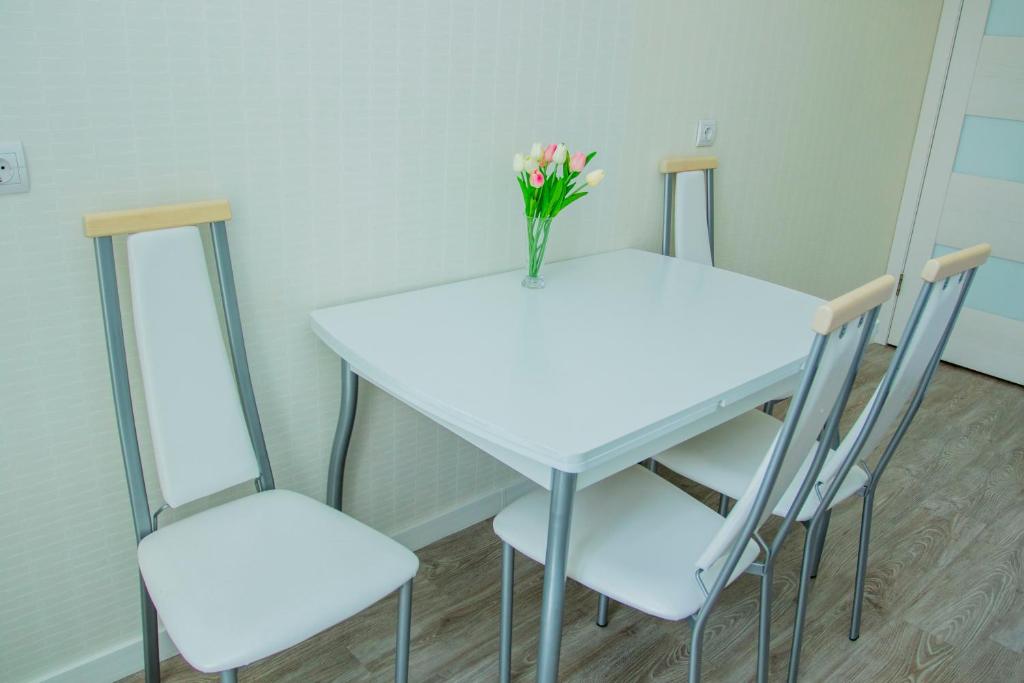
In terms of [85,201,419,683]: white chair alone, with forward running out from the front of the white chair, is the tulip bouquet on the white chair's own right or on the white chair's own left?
on the white chair's own left

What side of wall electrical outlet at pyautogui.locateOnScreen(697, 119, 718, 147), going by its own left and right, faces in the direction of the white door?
left

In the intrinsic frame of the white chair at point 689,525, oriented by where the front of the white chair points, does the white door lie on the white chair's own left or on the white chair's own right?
on the white chair's own right

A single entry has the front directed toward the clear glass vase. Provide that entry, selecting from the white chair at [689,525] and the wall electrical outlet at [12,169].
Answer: the white chair

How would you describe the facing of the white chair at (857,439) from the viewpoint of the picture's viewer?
facing away from the viewer and to the left of the viewer

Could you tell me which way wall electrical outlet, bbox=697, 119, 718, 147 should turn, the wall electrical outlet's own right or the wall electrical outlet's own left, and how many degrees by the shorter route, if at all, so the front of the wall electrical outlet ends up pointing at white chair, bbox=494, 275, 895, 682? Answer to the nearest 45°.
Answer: approximately 45° to the wall electrical outlet's own right

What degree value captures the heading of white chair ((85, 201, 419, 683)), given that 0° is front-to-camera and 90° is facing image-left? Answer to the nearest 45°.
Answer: approximately 315°

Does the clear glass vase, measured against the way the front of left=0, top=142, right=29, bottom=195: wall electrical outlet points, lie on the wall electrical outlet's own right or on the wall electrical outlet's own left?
on the wall electrical outlet's own left
